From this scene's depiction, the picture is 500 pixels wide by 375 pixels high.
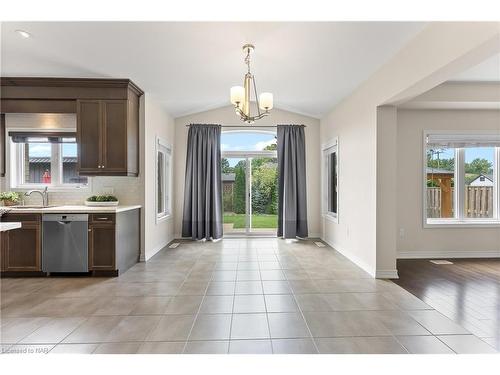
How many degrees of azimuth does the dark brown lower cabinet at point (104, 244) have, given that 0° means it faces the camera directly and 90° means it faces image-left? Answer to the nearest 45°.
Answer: approximately 45°

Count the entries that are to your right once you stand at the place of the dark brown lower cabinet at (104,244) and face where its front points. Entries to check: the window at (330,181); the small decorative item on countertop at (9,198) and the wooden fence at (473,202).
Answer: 1

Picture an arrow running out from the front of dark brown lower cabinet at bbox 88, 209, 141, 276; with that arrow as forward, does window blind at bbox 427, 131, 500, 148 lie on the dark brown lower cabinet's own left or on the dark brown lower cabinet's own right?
on the dark brown lower cabinet's own left

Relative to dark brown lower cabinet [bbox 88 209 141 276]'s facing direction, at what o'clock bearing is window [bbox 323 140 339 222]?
The window is roughly at 7 o'clock from the dark brown lower cabinet.

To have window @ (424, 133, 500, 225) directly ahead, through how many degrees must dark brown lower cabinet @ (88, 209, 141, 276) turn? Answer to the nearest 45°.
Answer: approximately 135° to its left

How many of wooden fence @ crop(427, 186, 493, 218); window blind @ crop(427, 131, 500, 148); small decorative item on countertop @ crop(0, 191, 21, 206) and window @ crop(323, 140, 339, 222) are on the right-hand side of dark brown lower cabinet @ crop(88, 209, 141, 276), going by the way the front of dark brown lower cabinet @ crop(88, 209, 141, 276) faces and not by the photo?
1

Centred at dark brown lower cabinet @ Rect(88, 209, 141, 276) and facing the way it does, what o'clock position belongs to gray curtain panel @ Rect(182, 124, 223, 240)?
The gray curtain panel is roughly at 6 o'clock from the dark brown lower cabinet.
